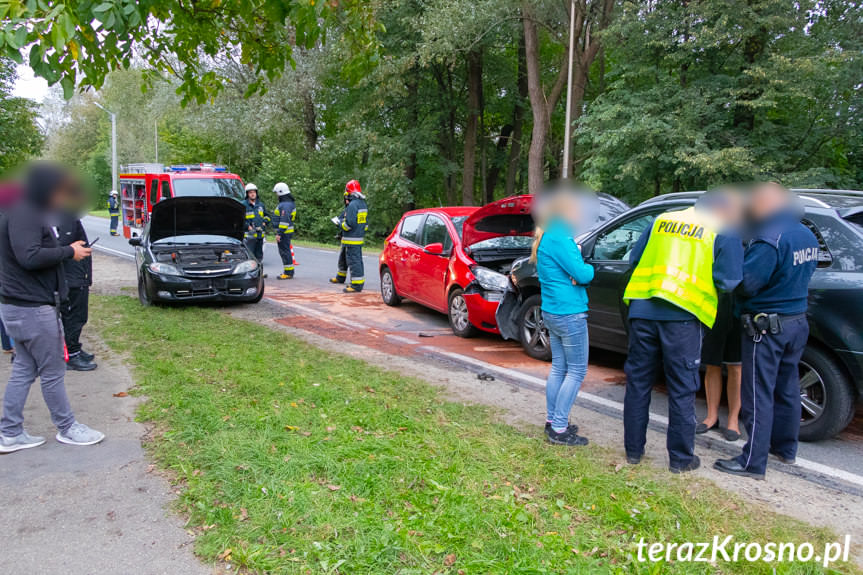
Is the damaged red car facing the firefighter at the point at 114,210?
no

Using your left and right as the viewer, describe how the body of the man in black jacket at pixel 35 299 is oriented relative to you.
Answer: facing to the right of the viewer

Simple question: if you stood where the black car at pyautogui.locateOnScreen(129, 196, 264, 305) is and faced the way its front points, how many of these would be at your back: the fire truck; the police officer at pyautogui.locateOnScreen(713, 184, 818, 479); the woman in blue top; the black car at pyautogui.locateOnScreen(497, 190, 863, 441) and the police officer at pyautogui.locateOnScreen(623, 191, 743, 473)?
1

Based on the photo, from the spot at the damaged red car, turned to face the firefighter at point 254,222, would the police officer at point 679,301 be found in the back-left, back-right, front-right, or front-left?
back-left

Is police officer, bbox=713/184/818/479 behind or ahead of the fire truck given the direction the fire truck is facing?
ahead

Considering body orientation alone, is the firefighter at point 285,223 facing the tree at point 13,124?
no

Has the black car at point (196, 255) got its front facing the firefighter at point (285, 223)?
no

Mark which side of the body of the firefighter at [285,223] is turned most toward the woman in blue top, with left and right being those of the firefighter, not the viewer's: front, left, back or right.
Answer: left

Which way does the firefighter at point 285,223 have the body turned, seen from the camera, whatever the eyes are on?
to the viewer's left

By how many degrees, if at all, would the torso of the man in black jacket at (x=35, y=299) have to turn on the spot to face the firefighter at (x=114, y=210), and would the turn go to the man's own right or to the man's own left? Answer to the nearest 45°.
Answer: approximately 90° to the man's own left

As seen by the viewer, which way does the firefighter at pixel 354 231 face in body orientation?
to the viewer's left

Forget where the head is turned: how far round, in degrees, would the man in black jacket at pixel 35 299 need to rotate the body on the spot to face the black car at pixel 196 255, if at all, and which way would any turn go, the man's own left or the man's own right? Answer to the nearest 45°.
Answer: approximately 90° to the man's own left

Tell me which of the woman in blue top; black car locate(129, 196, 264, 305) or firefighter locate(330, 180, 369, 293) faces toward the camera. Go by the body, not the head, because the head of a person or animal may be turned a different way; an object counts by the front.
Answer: the black car

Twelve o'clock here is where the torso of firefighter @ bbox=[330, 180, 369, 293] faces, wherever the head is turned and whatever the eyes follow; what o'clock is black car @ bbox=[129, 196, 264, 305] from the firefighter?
The black car is roughly at 11 o'clock from the firefighter.

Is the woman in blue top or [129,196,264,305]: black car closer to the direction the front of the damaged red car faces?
the woman in blue top

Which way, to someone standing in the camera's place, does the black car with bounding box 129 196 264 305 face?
facing the viewer
